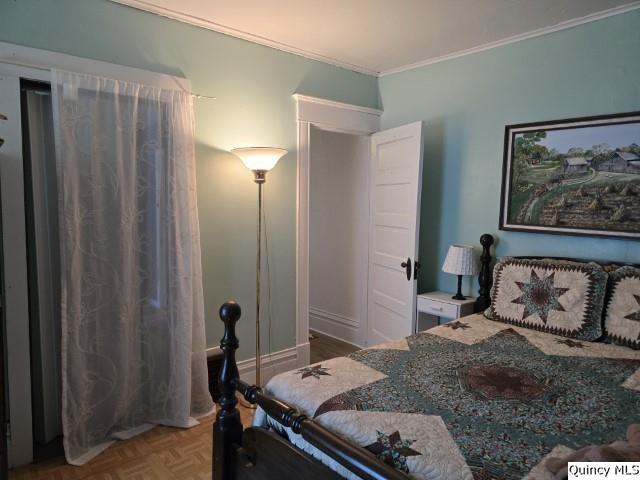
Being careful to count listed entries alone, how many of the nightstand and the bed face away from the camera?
0

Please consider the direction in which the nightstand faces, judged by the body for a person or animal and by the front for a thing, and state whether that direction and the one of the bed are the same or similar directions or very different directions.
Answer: same or similar directions

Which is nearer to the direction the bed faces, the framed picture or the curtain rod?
the curtain rod

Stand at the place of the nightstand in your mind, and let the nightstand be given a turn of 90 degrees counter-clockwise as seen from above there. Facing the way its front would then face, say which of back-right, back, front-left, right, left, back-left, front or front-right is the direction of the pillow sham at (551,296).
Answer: front

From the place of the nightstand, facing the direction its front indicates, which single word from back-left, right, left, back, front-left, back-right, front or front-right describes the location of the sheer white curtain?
front

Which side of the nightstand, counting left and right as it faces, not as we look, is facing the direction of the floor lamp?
front

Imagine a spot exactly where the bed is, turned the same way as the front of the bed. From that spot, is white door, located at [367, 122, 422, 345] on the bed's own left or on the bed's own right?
on the bed's own right

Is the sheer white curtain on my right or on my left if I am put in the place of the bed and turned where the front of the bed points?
on my right

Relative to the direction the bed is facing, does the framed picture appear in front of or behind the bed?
behind

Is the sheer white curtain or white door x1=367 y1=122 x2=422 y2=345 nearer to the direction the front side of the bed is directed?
the sheer white curtain

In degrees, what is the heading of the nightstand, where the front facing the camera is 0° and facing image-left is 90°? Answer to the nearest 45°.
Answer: approximately 45°

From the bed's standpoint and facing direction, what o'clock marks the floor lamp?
The floor lamp is roughly at 3 o'clock from the bed.
